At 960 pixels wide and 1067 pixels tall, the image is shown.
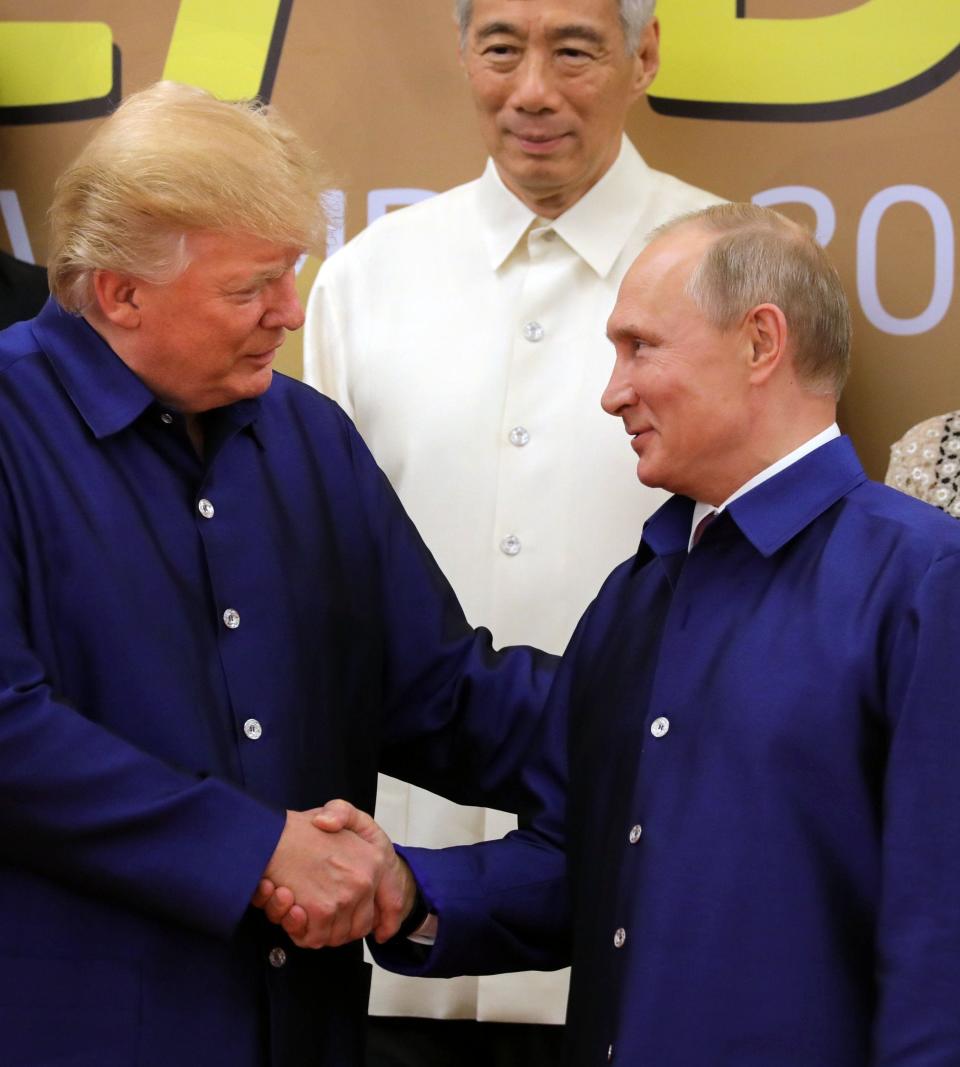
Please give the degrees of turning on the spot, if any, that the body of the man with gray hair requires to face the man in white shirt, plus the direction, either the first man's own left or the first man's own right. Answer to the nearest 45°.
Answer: approximately 135° to the first man's own right

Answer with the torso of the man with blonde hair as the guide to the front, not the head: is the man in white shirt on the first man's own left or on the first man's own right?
on the first man's own left

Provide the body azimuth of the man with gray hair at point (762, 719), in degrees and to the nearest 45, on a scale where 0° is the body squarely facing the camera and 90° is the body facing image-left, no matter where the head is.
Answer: approximately 45°

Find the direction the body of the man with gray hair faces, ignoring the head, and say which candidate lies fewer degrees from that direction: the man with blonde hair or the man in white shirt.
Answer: the man with blonde hair

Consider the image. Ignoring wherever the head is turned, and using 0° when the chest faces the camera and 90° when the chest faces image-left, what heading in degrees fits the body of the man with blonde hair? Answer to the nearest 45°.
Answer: approximately 315°

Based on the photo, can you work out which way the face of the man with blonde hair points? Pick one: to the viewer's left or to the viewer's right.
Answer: to the viewer's right

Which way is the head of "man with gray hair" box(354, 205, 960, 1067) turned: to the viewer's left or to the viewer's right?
to the viewer's left

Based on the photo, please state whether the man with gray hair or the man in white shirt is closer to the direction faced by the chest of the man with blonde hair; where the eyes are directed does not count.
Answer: the man with gray hair

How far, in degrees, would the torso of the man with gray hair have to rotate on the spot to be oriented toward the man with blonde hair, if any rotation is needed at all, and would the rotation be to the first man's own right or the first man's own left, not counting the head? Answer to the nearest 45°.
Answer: approximately 45° to the first man's own right

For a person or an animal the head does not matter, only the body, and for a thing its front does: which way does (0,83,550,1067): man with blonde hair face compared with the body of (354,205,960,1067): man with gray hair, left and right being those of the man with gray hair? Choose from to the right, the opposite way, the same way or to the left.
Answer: to the left
